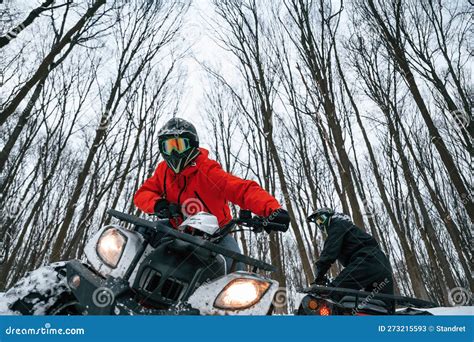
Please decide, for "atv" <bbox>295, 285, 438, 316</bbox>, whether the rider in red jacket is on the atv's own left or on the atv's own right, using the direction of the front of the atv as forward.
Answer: on the atv's own left
